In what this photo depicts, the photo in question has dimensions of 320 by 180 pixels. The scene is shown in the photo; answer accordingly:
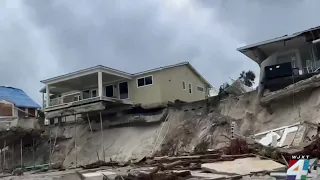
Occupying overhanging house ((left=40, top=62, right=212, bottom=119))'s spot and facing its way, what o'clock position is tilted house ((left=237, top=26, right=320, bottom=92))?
tilted house ((left=237, top=26, right=320, bottom=92)) is roughly at 9 o'clock from overhanging house ((left=40, top=62, right=212, bottom=119)).

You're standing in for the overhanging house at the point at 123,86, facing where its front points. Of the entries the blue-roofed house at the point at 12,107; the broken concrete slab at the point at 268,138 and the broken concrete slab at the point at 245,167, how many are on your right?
1

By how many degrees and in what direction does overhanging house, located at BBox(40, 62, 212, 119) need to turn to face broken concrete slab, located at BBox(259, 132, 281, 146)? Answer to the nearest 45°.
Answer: approximately 90° to its left

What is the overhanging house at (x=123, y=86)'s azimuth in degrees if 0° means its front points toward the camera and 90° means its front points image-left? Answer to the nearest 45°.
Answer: approximately 45°

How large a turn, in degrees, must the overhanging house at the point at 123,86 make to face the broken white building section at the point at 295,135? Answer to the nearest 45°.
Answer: approximately 90° to its left

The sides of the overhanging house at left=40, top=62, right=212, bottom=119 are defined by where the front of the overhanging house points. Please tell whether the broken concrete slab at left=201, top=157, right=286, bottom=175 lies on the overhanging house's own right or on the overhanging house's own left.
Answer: on the overhanging house's own left

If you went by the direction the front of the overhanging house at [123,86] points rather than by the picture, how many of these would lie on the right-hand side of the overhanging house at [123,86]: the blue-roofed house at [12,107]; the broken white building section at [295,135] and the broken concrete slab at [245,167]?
1

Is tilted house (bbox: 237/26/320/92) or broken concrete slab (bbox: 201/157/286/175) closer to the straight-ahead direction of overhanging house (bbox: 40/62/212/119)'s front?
the broken concrete slab

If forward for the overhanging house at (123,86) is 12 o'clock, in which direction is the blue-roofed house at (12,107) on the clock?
the blue-roofed house at (12,107) is roughly at 3 o'clock from the overhanging house at (123,86).
